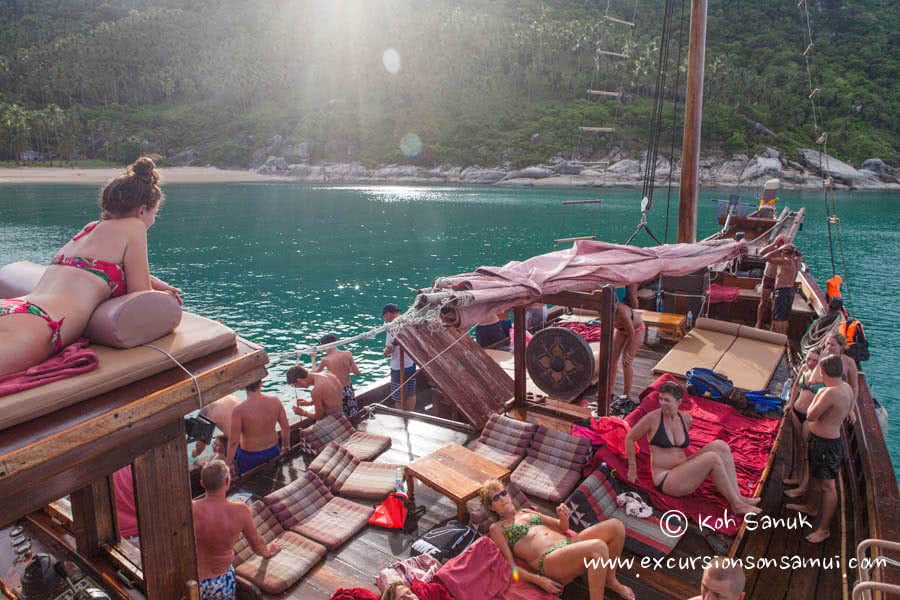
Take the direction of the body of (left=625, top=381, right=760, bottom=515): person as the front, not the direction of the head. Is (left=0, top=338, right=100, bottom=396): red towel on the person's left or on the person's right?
on the person's right

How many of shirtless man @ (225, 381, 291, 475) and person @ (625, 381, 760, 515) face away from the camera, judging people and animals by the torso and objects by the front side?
1

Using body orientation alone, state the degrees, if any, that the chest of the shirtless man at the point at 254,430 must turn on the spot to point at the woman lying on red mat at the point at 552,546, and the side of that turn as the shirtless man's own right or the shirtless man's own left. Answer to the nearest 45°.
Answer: approximately 135° to the shirtless man's own right

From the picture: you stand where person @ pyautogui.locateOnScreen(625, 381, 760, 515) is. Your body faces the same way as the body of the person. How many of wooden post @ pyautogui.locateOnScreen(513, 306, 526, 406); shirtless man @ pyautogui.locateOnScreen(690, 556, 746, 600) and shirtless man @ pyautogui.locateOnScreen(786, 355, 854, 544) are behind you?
1

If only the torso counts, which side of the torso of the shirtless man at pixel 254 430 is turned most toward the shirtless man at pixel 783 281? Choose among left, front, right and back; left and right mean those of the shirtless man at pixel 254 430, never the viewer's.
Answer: right

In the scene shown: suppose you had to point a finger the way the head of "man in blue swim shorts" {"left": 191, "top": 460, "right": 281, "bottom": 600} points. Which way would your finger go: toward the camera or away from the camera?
away from the camera

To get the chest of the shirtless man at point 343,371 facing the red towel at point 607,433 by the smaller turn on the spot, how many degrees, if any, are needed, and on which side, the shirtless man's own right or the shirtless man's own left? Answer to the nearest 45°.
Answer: approximately 180°

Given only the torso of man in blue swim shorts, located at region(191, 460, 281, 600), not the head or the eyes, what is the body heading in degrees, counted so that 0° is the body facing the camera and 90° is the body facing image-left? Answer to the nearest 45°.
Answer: approximately 225°

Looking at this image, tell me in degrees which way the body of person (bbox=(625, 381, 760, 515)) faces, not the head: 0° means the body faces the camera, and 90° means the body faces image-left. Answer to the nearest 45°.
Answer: approximately 315°

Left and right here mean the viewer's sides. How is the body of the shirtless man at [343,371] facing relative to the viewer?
facing away from the viewer and to the left of the viewer

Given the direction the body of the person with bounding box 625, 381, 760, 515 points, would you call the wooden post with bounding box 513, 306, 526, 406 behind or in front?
behind

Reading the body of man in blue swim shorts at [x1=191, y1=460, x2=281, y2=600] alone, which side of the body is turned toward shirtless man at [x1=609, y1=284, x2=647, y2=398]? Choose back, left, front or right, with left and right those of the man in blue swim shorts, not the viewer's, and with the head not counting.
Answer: front

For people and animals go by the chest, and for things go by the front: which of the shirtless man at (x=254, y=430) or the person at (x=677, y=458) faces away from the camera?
the shirtless man

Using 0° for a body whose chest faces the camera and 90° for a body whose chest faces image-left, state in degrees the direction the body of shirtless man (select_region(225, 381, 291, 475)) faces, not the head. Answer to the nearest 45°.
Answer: approximately 180°
